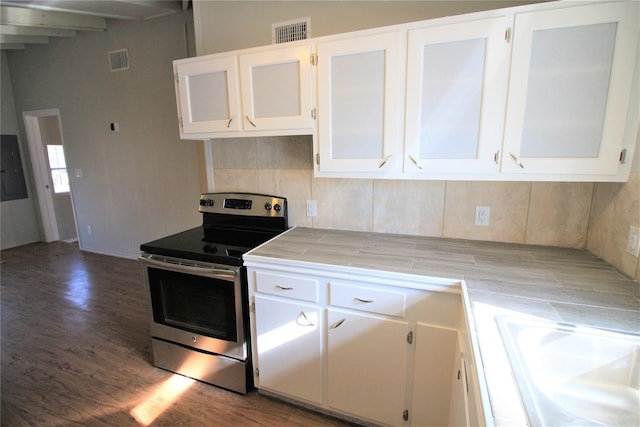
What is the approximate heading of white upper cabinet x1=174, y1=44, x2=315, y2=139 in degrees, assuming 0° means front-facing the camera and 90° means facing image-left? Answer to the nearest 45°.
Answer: approximately 45°

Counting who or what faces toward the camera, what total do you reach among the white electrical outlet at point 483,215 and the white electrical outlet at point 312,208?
2

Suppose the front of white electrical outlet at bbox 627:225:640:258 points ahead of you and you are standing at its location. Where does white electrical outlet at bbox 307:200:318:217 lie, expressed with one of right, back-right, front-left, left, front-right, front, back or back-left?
front-right

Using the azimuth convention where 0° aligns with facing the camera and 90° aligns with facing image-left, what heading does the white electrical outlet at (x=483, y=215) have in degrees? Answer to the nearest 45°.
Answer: approximately 0°

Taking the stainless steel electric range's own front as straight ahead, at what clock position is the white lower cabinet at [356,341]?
The white lower cabinet is roughly at 9 o'clock from the stainless steel electric range.

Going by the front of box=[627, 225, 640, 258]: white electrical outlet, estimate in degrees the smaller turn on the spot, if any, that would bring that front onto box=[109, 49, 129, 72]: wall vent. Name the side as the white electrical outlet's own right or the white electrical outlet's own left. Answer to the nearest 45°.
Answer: approximately 45° to the white electrical outlet's own right

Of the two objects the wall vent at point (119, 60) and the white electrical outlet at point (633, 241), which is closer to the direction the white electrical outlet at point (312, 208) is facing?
the white electrical outlet

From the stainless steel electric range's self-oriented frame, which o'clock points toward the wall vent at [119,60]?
The wall vent is roughly at 4 o'clock from the stainless steel electric range.

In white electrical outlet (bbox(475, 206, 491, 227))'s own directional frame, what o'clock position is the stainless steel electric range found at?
The stainless steel electric range is roughly at 2 o'clock from the white electrical outlet.
